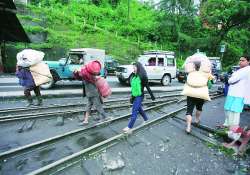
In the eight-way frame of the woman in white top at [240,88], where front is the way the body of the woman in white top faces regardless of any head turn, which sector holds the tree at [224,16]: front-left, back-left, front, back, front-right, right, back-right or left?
back-right

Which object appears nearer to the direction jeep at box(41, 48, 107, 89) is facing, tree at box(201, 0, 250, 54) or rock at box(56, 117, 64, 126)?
the rock

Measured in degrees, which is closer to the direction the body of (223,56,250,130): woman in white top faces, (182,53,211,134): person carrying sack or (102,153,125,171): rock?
the rock

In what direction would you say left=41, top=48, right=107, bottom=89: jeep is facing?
to the viewer's left

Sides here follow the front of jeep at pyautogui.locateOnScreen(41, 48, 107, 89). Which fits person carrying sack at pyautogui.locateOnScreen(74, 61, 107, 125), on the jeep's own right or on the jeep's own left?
on the jeep's own left

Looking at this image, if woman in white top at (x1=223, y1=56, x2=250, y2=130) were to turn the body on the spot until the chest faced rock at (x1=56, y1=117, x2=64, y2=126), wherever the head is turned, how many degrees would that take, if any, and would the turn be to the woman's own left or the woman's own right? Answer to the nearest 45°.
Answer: approximately 45° to the woman's own right

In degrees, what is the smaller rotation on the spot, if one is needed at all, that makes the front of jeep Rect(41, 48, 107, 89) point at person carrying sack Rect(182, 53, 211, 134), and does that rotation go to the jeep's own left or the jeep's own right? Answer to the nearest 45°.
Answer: approximately 90° to the jeep's own left

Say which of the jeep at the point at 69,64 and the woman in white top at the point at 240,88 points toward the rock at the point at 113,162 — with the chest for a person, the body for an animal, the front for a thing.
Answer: the woman in white top

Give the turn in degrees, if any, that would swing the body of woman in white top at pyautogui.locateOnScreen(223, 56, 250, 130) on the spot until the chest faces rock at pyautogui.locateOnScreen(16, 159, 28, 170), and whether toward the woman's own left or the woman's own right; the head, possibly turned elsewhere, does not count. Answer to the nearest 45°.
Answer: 0° — they already face it

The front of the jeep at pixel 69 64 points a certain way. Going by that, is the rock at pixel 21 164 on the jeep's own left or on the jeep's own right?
on the jeep's own left
